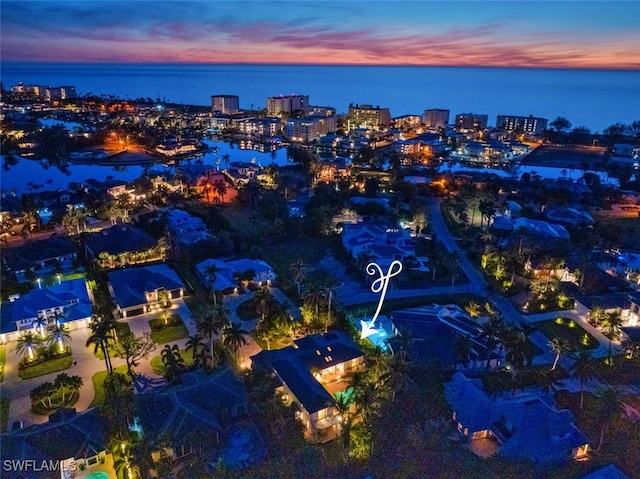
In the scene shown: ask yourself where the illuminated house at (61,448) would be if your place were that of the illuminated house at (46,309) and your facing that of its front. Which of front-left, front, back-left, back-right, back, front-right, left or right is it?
front-right

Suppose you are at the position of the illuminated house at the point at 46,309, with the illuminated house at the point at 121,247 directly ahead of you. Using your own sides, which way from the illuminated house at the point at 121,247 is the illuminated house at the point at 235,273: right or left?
right

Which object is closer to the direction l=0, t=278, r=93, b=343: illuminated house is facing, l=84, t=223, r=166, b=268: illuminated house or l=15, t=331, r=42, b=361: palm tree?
the palm tree
